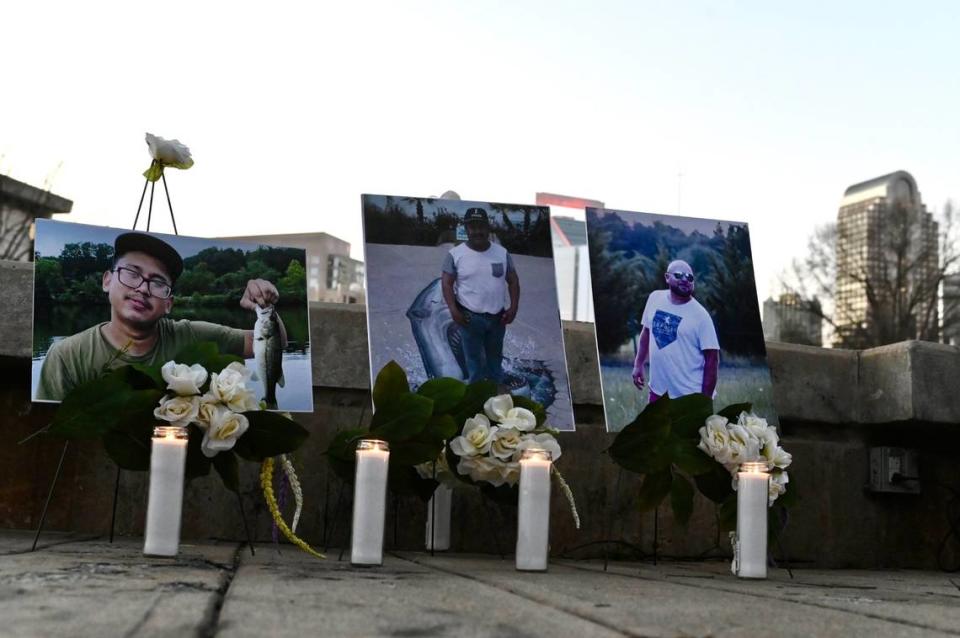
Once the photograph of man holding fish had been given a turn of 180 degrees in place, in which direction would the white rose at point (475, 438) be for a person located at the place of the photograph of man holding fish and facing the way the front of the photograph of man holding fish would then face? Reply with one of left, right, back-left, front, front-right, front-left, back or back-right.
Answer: back-right

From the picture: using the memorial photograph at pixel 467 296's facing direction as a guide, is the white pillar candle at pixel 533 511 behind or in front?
in front

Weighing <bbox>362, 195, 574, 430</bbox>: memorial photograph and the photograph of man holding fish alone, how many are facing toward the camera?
2

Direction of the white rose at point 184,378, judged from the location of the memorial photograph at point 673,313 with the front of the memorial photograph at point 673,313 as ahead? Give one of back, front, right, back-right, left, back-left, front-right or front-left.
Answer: front-right

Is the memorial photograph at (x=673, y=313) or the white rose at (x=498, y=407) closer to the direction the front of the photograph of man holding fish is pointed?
the white rose

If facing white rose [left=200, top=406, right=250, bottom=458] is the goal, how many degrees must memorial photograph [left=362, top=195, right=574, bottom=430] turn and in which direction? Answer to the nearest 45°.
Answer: approximately 45° to its right

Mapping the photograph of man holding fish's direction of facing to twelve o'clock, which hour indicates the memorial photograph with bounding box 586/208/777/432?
The memorial photograph is roughly at 9 o'clock from the photograph of man holding fish.

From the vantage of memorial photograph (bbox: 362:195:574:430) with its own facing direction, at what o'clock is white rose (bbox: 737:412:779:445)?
The white rose is roughly at 10 o'clock from the memorial photograph.

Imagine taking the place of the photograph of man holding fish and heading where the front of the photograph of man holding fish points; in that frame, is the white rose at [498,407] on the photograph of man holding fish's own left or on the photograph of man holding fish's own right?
on the photograph of man holding fish's own left

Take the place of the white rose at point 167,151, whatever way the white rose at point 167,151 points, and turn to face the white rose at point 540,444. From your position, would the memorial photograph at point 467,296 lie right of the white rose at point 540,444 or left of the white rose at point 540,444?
left

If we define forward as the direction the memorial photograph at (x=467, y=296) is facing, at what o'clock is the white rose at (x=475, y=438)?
The white rose is roughly at 12 o'clock from the memorial photograph.

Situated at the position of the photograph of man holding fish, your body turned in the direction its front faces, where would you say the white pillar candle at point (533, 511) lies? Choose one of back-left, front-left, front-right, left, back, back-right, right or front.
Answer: front-left

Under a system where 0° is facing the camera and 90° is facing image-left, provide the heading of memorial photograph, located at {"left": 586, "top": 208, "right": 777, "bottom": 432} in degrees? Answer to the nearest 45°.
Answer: approximately 0°

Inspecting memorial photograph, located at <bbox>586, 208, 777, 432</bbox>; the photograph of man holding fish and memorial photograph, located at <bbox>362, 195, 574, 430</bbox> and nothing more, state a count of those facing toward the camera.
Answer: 3
